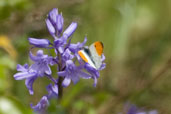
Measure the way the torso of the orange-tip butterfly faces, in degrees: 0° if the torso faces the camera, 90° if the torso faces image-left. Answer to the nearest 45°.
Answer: approximately 135°
